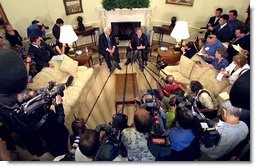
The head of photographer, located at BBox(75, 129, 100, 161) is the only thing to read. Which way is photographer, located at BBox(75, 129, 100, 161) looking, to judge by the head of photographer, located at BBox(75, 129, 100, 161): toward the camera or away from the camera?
away from the camera

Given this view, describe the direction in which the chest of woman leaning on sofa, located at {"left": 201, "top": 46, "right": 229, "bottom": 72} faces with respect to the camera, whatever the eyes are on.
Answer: to the viewer's left

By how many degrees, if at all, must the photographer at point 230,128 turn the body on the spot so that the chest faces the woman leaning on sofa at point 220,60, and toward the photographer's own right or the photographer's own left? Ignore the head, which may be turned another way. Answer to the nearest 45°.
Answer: approximately 45° to the photographer's own right

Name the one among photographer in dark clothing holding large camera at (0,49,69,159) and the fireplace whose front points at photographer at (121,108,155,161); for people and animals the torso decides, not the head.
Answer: the fireplace

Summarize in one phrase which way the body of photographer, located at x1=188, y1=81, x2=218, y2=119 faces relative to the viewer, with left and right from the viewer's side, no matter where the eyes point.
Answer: facing away from the viewer and to the left of the viewer

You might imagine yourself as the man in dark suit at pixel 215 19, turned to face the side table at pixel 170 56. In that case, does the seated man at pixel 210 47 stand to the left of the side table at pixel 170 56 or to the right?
left

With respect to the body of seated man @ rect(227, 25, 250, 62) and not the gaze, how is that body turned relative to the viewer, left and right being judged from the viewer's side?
facing to the left of the viewer

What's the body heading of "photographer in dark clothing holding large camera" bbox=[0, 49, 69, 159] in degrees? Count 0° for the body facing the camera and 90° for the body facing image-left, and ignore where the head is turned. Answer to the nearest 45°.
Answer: approximately 225°

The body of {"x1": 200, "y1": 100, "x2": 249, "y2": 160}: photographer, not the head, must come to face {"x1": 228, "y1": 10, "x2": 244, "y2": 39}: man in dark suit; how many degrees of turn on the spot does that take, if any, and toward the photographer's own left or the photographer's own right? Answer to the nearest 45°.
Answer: approximately 45° to the photographer's own right

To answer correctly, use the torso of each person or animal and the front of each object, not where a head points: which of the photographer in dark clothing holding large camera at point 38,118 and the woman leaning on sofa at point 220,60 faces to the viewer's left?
the woman leaning on sofa

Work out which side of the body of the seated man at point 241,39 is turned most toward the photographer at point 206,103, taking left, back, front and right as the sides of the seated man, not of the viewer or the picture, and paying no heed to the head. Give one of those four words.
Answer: left

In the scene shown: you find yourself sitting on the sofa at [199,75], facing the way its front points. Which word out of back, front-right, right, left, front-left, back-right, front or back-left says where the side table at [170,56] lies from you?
right

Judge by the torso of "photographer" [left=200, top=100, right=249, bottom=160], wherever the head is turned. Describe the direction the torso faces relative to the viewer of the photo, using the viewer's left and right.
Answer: facing away from the viewer and to the left of the viewer

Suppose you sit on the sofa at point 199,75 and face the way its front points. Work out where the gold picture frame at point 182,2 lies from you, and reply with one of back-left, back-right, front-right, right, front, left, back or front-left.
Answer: back-right

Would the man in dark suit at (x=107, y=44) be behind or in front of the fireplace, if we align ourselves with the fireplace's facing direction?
in front

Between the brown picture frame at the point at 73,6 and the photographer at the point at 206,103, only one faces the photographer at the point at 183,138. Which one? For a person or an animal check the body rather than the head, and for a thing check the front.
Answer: the brown picture frame

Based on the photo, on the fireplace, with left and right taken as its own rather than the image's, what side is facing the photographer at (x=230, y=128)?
front

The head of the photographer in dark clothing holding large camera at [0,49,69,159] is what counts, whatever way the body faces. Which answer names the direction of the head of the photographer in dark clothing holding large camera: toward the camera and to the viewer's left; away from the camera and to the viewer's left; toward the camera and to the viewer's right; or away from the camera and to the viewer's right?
away from the camera and to the viewer's right
